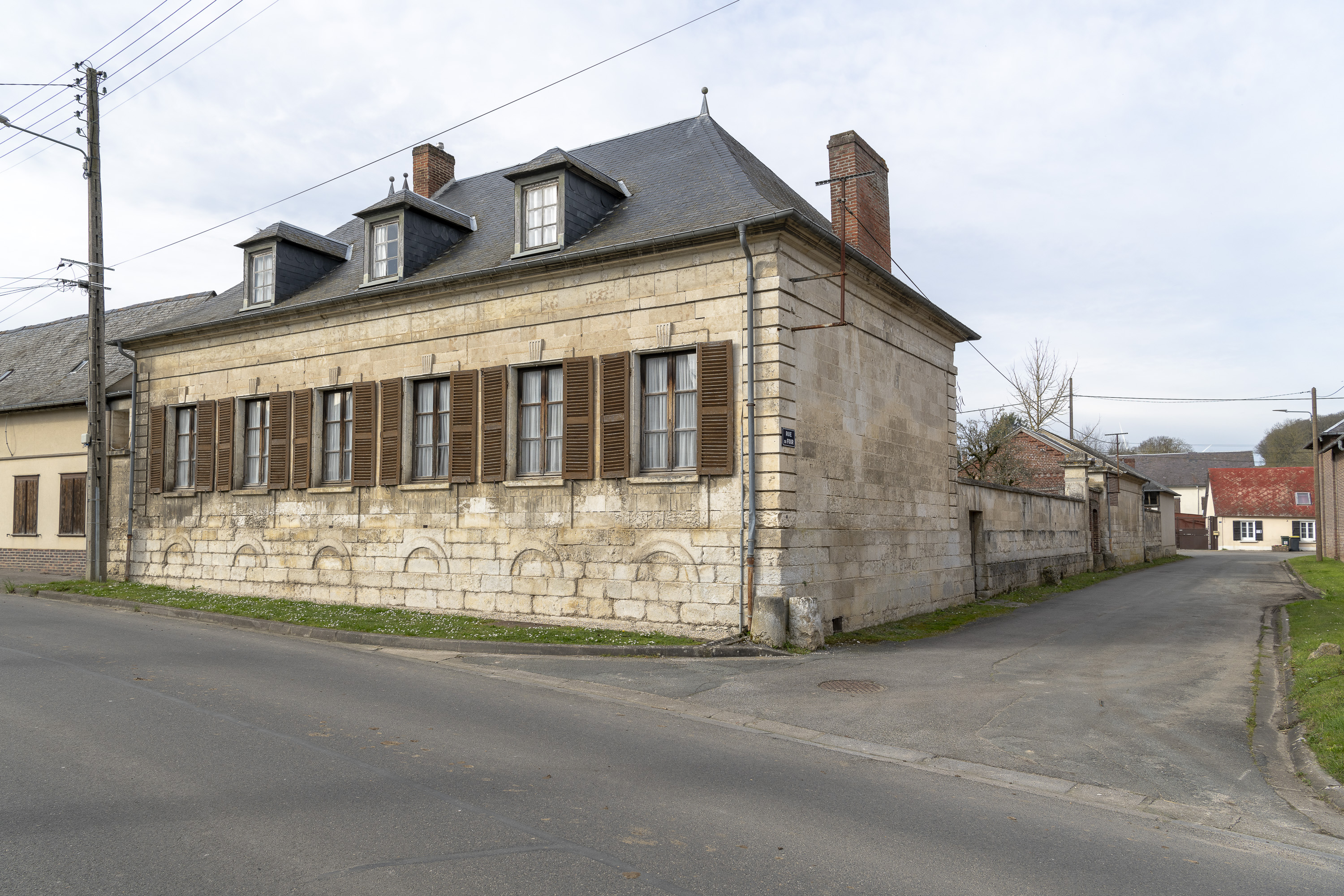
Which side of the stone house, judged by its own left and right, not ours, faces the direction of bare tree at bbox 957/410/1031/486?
back

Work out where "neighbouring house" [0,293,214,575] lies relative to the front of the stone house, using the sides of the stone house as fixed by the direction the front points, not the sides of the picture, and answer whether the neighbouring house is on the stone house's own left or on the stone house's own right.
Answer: on the stone house's own right

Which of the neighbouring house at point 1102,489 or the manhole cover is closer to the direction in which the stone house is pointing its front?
the manhole cover

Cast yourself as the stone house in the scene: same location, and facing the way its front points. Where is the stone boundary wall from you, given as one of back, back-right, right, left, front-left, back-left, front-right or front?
back

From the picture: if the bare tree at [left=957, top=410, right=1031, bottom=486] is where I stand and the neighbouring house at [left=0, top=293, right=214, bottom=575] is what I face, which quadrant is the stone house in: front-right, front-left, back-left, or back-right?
front-left

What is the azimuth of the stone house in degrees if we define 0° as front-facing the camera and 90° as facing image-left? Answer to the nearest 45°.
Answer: approximately 45°

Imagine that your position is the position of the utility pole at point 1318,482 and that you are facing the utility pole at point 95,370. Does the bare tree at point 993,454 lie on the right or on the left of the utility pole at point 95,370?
right

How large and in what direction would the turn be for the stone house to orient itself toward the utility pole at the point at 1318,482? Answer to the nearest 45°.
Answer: approximately 180°

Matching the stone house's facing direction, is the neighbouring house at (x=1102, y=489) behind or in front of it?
behind

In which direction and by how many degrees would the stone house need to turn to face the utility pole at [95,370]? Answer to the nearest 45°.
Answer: approximately 90° to its right

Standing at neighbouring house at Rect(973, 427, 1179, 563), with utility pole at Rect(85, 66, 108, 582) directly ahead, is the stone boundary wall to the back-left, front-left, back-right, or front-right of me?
front-left
